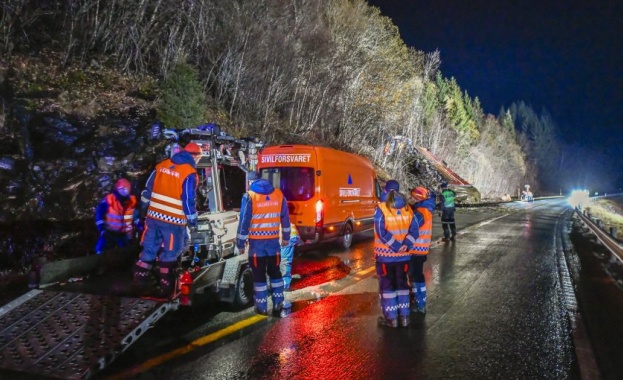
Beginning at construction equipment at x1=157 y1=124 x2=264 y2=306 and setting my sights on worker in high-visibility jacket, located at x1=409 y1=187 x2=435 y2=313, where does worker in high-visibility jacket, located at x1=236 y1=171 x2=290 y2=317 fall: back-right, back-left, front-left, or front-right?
front-right

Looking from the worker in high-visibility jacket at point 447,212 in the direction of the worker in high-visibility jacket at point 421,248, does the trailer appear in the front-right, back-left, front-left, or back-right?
front-right

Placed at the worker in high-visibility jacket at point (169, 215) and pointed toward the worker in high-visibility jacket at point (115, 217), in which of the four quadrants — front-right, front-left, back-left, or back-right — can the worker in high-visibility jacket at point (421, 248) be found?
back-right

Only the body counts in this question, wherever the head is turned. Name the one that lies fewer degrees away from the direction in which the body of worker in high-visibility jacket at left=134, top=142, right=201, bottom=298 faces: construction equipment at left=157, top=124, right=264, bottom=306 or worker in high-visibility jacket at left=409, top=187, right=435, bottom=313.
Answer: the construction equipment

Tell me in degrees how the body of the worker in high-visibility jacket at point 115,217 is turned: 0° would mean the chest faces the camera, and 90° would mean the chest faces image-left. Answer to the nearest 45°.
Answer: approximately 315°

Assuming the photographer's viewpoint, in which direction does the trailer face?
facing away from the viewer and to the right of the viewer

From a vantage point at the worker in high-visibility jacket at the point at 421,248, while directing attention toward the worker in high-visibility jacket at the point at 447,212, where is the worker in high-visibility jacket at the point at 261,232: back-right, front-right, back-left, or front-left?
back-left

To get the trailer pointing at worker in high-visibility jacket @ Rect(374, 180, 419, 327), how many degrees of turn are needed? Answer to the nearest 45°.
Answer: approximately 45° to its right

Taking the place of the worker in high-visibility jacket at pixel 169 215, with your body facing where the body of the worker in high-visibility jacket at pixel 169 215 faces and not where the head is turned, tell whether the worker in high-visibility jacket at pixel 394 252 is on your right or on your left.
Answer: on your right

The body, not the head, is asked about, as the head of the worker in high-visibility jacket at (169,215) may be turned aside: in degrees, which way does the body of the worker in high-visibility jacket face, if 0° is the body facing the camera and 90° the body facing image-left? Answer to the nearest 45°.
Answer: approximately 225°
